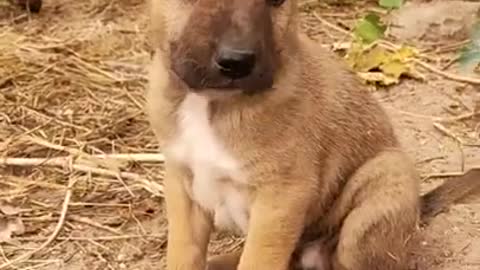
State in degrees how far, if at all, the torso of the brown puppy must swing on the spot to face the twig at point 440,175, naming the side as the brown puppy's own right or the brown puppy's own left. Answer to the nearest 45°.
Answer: approximately 180°

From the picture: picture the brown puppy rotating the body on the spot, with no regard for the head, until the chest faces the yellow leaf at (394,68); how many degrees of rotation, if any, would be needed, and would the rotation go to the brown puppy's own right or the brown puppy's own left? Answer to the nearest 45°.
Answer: approximately 135° to the brown puppy's own right

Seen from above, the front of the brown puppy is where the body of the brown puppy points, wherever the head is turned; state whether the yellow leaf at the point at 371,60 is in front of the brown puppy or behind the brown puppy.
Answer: behind

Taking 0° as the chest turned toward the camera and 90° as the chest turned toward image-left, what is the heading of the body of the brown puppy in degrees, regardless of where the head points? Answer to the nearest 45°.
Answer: approximately 45°

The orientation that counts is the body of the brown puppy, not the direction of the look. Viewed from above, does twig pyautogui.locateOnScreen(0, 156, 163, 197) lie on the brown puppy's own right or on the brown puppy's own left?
on the brown puppy's own right
